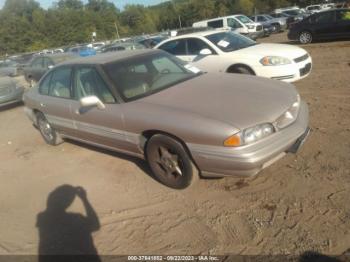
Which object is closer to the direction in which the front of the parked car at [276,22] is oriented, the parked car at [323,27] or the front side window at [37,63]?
the parked car

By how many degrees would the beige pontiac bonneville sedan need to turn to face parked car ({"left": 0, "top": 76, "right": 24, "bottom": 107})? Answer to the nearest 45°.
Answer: approximately 180°

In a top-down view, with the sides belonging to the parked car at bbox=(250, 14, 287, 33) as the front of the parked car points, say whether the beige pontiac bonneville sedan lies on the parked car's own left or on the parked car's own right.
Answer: on the parked car's own right

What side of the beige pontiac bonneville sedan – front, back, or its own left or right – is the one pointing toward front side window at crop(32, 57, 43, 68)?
back

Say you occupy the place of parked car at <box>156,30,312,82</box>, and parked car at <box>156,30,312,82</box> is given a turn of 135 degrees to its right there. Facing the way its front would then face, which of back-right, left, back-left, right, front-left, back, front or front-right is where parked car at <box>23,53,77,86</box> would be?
front-right

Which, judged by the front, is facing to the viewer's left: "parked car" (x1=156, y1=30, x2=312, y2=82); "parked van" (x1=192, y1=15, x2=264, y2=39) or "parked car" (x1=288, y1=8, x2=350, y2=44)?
"parked car" (x1=288, y1=8, x2=350, y2=44)

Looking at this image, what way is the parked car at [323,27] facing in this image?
to the viewer's left

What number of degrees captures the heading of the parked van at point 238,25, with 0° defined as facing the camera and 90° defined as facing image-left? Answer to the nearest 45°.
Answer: approximately 315°

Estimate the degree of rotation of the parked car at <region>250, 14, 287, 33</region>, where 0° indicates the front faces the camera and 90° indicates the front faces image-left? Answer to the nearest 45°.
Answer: approximately 315°

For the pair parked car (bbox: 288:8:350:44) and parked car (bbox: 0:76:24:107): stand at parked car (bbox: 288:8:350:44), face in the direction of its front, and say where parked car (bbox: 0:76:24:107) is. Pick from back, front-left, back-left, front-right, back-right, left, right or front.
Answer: front-left

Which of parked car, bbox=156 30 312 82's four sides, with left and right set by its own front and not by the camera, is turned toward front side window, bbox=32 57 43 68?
back

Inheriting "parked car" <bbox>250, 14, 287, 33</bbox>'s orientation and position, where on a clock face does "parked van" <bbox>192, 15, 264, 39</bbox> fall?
"parked van" <bbox>192, 15, 264, 39</bbox> is roughly at 2 o'clock from "parked car" <bbox>250, 14, 287, 33</bbox>.

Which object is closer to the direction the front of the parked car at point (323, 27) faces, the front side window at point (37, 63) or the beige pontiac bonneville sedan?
the front side window
